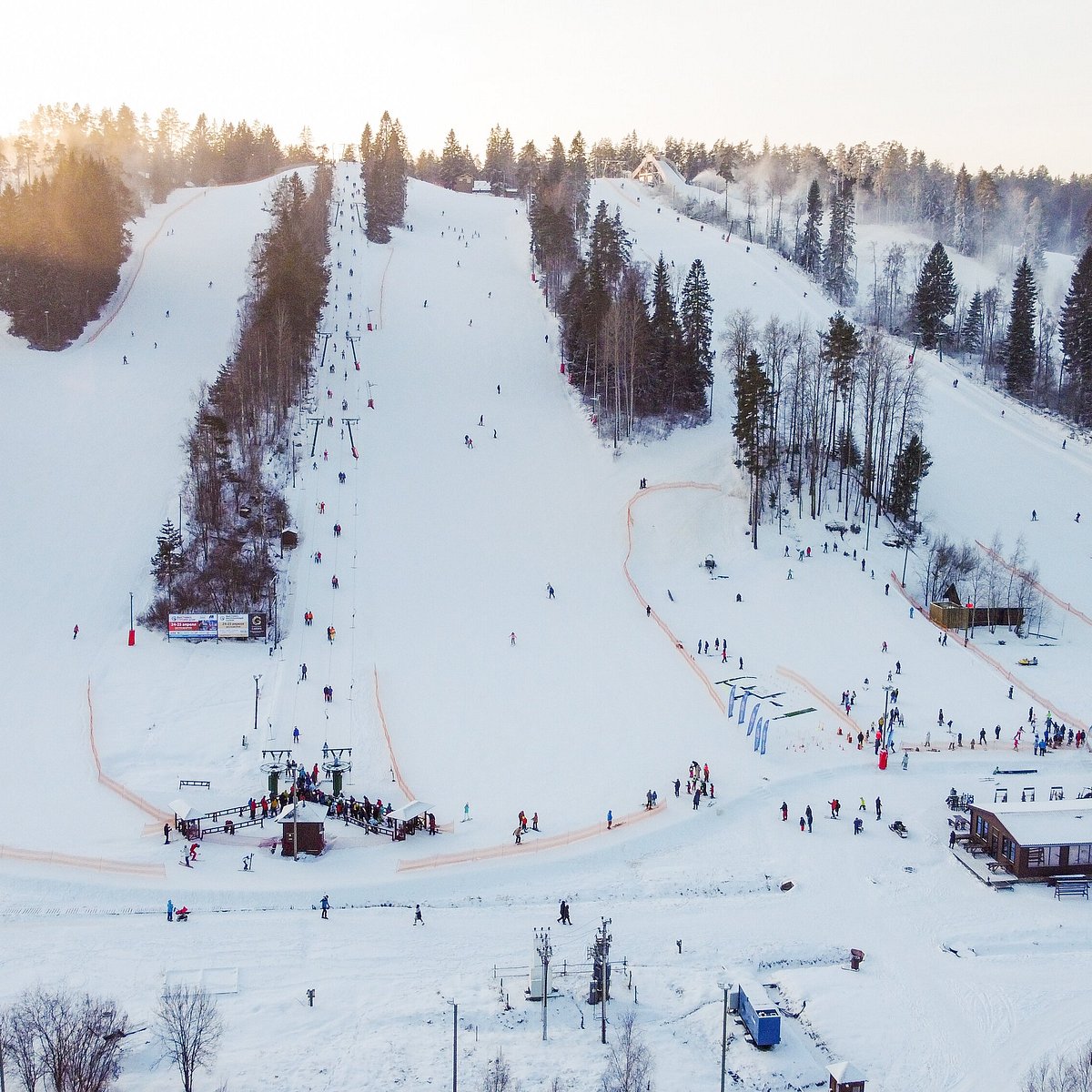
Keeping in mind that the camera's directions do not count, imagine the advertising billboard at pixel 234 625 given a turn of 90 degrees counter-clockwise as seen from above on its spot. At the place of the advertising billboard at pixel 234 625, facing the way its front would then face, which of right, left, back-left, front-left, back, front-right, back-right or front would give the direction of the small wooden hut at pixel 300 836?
right

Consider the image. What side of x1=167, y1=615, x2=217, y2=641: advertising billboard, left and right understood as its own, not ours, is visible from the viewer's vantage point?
front

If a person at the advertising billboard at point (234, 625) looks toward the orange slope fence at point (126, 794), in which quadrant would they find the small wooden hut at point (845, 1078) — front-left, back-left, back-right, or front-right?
front-left

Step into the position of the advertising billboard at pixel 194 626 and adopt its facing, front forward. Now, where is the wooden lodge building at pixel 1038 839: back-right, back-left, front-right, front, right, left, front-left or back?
front-left

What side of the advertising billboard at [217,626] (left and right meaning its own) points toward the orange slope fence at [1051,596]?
left

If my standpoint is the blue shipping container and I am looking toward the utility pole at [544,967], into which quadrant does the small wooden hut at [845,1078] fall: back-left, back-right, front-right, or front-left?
back-left

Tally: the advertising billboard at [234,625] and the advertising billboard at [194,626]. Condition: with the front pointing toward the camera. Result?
2

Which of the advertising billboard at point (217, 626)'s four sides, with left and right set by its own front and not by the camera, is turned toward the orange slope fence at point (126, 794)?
front

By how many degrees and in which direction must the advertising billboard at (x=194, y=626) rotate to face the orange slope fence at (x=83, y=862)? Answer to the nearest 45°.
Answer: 0° — it already faces it

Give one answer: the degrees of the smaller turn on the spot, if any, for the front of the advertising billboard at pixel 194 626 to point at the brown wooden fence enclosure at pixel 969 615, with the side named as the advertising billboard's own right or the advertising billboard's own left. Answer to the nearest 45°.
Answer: approximately 90° to the advertising billboard's own left

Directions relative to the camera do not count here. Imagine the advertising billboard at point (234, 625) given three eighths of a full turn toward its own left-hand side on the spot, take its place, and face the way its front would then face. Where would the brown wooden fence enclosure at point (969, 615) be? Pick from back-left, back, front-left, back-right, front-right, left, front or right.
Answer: front-right

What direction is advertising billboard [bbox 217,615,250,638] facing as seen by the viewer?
toward the camera

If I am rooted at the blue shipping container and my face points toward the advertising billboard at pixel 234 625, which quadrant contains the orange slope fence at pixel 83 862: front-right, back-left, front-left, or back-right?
front-left

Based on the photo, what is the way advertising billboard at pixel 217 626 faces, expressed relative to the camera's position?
facing the viewer

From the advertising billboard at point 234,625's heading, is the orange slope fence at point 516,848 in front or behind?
in front

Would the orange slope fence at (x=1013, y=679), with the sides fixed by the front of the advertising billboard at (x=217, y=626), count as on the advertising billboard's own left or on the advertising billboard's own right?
on the advertising billboard's own left

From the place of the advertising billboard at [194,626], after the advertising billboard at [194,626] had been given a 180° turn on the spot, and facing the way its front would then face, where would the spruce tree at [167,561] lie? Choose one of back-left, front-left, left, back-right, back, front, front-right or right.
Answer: front

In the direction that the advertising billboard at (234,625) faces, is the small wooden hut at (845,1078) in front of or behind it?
in front

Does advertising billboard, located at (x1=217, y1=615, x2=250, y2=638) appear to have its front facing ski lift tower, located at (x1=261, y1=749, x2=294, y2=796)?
yes
